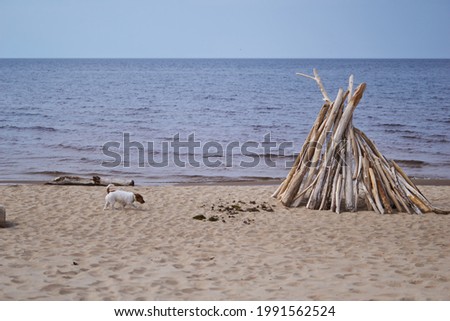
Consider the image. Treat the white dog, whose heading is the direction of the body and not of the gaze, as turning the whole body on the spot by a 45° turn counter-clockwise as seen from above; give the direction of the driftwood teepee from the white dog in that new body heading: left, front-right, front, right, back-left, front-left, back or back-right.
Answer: front-right

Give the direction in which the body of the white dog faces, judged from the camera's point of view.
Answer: to the viewer's right

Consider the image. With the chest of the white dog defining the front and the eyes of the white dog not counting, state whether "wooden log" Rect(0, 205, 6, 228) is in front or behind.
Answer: behind

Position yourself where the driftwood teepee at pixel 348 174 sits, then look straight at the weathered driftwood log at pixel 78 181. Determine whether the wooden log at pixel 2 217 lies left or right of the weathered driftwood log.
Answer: left

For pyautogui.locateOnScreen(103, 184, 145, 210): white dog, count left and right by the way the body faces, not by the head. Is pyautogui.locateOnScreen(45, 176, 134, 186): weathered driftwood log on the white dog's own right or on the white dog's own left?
on the white dog's own left
